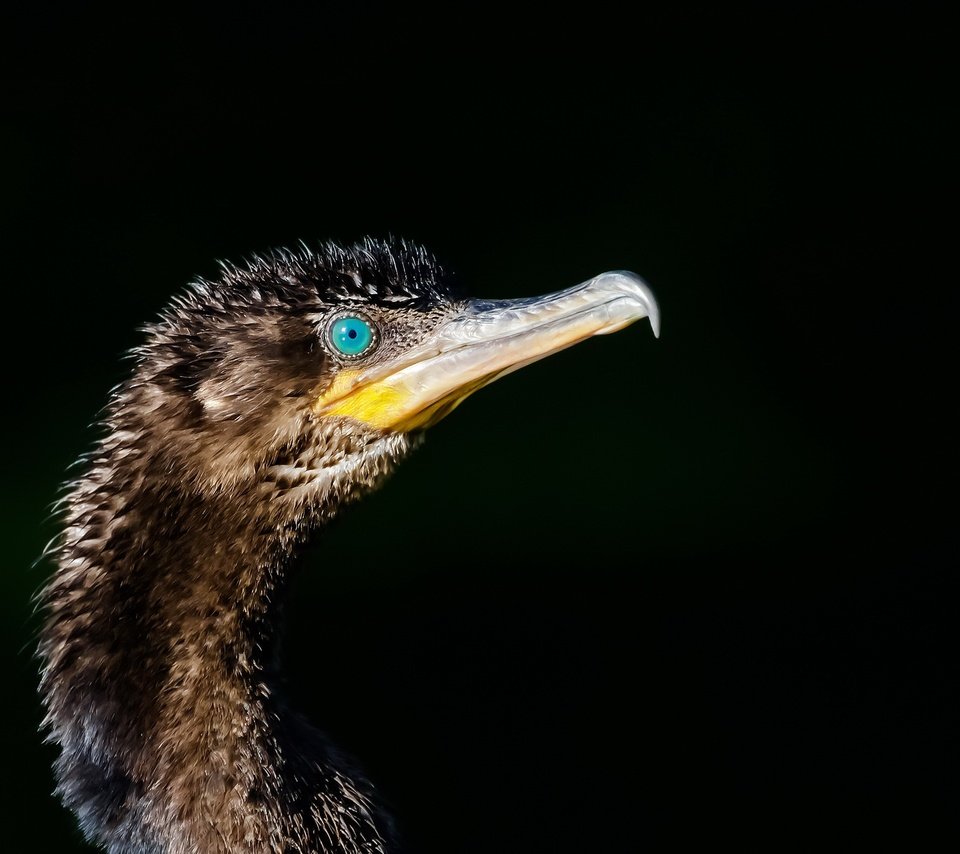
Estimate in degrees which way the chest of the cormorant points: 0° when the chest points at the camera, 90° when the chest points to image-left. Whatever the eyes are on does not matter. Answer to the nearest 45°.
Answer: approximately 270°
